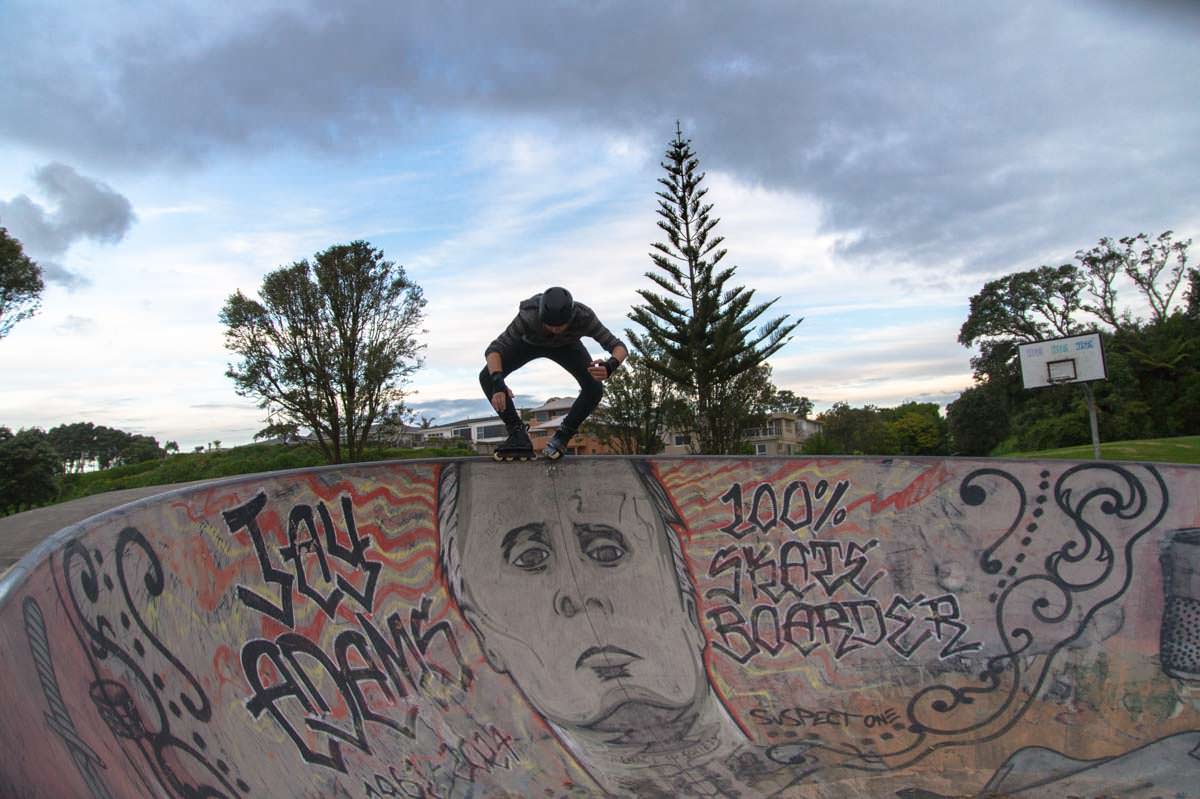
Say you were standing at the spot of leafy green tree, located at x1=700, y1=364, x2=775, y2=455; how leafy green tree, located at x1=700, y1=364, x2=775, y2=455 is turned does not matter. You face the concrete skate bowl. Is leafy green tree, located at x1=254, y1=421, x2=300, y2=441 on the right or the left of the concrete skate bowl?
right

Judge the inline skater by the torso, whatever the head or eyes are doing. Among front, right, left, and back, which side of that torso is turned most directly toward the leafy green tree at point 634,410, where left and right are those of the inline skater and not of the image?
back

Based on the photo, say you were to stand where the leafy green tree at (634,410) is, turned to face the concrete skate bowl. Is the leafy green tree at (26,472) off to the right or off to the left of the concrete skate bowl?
right

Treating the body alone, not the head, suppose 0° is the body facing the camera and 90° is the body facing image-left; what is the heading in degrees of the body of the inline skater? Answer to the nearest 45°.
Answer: approximately 0°

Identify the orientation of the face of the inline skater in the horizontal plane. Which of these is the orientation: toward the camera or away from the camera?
toward the camera

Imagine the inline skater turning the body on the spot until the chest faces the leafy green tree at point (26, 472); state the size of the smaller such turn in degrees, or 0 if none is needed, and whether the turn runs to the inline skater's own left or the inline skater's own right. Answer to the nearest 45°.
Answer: approximately 135° to the inline skater's own right

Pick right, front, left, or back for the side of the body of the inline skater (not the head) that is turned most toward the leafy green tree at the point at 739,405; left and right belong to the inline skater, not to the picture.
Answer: back

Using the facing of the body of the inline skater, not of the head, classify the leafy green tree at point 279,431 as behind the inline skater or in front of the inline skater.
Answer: behind

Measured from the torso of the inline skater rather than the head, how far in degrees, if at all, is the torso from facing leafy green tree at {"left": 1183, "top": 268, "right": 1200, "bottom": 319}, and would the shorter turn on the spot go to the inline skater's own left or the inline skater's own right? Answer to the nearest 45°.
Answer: approximately 135° to the inline skater's own left

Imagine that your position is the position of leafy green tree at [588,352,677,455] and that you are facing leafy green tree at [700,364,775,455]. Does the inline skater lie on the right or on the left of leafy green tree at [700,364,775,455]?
right
